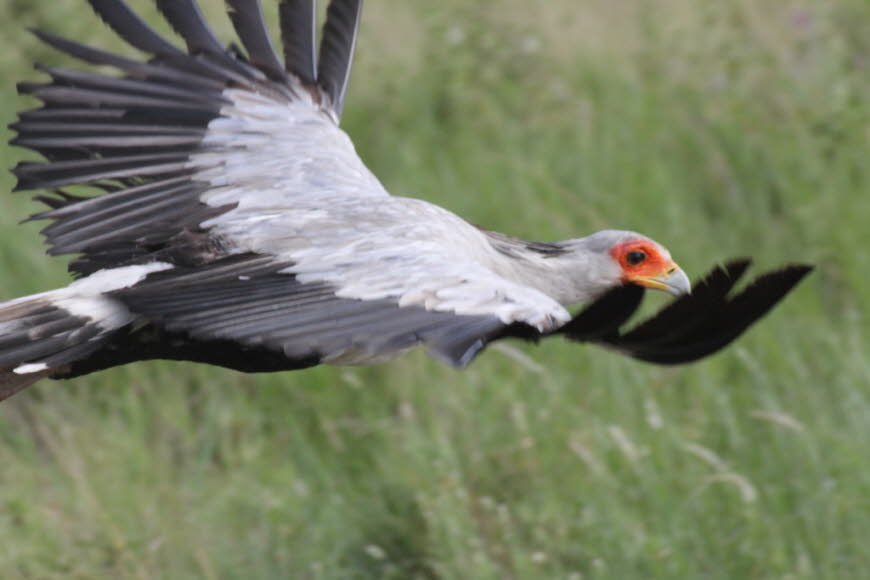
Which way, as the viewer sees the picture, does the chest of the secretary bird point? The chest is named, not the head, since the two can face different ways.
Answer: to the viewer's right
